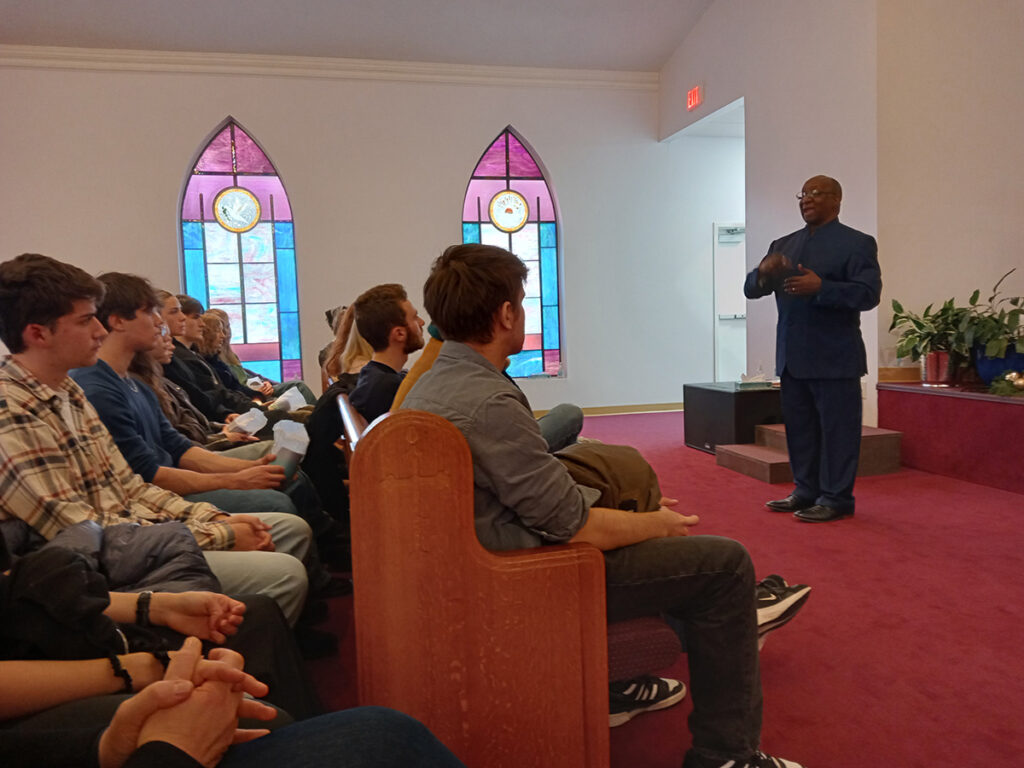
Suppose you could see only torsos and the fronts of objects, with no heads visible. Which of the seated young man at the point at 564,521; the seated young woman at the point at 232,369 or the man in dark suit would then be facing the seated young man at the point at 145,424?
the man in dark suit

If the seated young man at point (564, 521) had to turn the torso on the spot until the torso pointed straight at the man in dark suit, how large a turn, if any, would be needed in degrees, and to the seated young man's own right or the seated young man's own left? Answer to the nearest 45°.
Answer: approximately 45° to the seated young man's own left

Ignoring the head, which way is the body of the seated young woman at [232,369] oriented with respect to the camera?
to the viewer's right

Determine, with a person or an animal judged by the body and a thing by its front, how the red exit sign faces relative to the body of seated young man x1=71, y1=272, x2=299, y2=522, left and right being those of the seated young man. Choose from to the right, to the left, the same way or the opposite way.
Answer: the opposite way

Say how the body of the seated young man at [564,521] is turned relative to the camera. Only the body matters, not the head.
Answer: to the viewer's right

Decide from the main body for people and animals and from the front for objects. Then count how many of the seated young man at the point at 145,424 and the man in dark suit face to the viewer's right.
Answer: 1

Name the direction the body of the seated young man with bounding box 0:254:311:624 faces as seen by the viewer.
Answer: to the viewer's right

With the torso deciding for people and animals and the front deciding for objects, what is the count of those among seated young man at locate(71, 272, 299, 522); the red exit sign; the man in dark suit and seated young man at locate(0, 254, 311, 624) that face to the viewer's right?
2

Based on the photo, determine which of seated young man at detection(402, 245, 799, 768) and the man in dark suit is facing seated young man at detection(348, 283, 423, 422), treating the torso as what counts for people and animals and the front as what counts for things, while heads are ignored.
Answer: the man in dark suit

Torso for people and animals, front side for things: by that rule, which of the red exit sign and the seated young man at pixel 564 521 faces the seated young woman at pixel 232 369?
the red exit sign

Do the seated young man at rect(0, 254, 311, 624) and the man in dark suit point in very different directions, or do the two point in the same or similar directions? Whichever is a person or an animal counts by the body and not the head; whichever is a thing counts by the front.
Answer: very different directions

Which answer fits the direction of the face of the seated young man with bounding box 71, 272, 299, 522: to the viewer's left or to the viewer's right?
to the viewer's right

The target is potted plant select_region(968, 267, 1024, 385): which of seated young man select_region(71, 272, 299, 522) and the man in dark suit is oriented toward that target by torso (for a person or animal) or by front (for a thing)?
the seated young man

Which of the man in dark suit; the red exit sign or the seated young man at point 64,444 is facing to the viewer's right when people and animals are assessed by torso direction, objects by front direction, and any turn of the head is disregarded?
the seated young man

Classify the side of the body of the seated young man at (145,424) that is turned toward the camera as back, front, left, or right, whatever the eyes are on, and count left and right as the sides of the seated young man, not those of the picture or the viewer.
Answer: right
